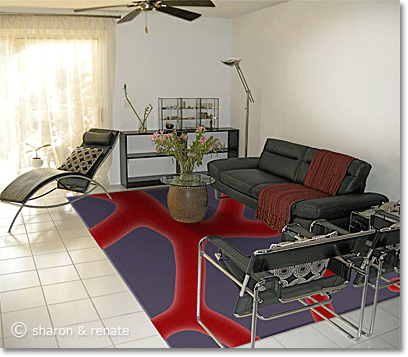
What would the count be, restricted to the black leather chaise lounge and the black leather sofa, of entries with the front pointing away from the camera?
0

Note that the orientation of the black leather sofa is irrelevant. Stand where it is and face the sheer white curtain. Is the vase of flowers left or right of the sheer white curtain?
left

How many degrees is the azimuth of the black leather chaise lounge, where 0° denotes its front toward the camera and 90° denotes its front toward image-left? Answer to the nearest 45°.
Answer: approximately 45°

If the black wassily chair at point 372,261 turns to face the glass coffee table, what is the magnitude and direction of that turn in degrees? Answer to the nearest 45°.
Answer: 0° — it already faces it

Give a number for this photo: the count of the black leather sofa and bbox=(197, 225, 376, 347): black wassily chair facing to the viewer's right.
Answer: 0

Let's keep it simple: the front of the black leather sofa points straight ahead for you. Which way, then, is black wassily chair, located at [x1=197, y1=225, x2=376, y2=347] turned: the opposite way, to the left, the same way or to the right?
to the right

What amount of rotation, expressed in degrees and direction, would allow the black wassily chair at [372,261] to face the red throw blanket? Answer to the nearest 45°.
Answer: approximately 45° to its right

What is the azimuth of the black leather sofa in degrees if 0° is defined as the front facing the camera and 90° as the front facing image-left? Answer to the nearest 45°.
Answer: approximately 45°

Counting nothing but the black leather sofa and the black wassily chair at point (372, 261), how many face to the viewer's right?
0

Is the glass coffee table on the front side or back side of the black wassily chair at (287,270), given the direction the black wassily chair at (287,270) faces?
on the front side

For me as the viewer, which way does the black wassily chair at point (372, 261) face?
facing away from the viewer and to the left of the viewer

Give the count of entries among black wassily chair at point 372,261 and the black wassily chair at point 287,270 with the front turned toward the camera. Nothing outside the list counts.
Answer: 0

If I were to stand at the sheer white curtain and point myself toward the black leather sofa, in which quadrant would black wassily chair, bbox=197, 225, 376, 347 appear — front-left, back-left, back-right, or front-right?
front-right

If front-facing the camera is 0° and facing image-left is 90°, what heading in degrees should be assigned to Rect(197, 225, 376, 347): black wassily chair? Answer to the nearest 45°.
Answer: approximately 135°

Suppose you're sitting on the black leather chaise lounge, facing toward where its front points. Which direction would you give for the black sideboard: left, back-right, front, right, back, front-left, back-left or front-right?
back

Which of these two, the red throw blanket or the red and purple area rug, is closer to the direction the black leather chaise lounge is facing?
the red and purple area rug

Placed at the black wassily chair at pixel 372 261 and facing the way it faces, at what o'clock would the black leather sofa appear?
The black leather sofa is roughly at 1 o'clock from the black wassily chair.
